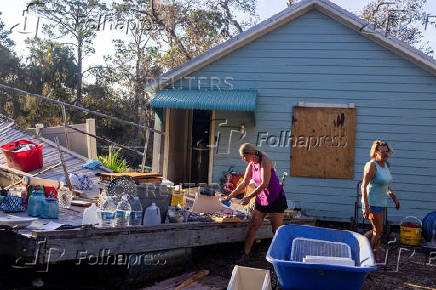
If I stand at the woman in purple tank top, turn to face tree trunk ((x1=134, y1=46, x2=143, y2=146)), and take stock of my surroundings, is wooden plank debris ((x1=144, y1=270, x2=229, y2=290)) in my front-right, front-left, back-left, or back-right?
back-left

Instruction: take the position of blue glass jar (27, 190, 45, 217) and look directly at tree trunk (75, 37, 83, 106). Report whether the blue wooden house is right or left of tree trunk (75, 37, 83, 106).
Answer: right

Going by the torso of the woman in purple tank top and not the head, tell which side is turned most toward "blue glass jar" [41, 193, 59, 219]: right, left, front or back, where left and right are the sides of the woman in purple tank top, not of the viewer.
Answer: front

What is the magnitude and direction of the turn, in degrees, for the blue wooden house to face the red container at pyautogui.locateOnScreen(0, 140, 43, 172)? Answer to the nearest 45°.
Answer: approximately 90° to its right

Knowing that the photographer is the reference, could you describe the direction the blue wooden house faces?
facing the viewer

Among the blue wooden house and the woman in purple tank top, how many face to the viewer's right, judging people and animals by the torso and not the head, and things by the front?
0

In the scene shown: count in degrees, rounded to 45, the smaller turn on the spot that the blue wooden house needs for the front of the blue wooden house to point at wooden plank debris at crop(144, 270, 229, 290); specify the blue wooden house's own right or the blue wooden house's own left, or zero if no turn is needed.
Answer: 0° — it already faces it

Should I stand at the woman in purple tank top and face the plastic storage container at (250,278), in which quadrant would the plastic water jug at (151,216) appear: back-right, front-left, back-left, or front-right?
front-right

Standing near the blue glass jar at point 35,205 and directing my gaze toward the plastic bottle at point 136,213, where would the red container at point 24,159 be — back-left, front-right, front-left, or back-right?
back-left

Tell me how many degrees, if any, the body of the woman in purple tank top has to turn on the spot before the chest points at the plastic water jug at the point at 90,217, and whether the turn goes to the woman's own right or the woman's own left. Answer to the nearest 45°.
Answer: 0° — they already face it

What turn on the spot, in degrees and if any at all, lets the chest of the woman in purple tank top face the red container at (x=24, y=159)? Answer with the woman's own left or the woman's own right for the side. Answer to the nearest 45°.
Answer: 0° — they already face it

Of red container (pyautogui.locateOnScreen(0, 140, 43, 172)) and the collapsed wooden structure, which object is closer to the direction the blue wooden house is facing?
the collapsed wooden structure

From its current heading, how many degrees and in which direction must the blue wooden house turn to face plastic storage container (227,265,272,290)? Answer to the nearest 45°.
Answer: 0° — it already faces it

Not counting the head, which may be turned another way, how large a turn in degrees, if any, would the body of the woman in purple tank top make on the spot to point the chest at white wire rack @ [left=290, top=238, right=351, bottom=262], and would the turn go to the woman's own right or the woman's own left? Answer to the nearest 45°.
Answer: approximately 90° to the woman's own left

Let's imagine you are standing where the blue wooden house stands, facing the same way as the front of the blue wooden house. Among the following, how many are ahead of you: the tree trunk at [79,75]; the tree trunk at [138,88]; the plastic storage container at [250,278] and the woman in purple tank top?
2
